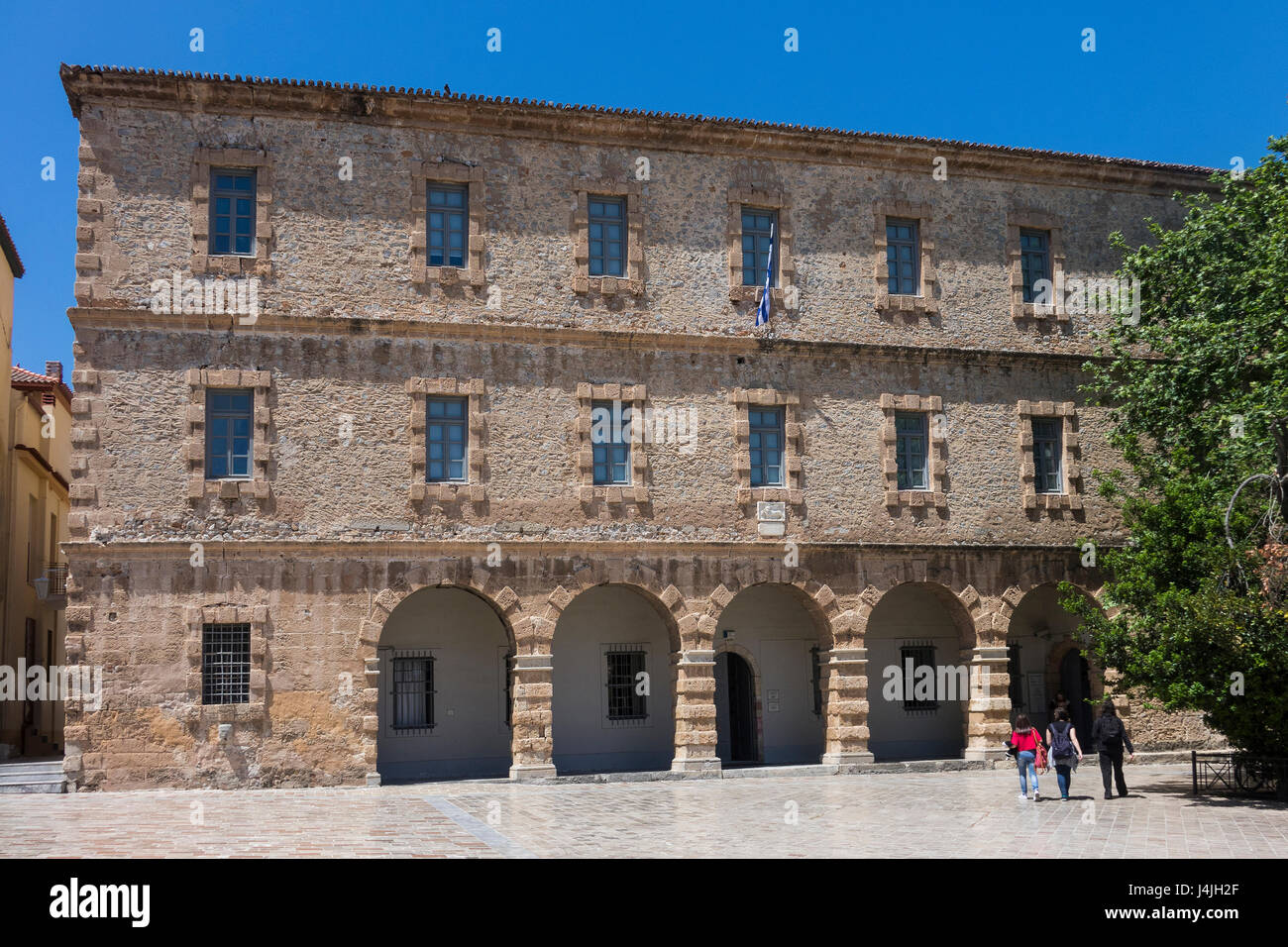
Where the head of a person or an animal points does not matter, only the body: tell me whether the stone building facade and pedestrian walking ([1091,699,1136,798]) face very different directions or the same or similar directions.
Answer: very different directions

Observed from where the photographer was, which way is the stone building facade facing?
facing the viewer

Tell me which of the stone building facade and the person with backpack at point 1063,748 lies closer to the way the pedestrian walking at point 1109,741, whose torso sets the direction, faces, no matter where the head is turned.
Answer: the stone building facade

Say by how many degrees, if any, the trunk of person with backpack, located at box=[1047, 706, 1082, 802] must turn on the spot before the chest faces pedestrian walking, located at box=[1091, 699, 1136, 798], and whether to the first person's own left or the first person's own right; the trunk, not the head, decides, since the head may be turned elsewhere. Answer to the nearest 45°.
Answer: approximately 45° to the first person's own right

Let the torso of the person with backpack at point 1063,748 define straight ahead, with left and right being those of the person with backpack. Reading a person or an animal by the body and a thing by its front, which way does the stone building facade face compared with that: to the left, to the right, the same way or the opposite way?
the opposite way

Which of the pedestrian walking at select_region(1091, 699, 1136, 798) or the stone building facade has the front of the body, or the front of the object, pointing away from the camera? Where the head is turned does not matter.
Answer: the pedestrian walking

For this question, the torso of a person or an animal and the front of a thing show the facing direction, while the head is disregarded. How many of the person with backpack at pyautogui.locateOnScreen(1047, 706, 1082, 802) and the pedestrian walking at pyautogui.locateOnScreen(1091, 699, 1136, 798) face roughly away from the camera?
2

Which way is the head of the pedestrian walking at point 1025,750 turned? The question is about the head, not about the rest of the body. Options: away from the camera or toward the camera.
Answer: away from the camera

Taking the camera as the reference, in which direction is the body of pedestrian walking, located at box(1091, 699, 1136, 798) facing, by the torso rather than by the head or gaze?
away from the camera

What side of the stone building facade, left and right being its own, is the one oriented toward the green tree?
left

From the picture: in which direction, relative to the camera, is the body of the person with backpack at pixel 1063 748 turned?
away from the camera

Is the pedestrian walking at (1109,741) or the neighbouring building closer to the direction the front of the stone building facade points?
the pedestrian walking

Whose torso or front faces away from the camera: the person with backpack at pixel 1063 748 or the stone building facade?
the person with backpack

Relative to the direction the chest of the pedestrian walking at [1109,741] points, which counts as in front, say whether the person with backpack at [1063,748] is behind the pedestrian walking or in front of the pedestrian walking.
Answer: behind

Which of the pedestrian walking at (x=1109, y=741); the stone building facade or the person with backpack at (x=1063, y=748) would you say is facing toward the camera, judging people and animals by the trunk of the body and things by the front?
the stone building facade
